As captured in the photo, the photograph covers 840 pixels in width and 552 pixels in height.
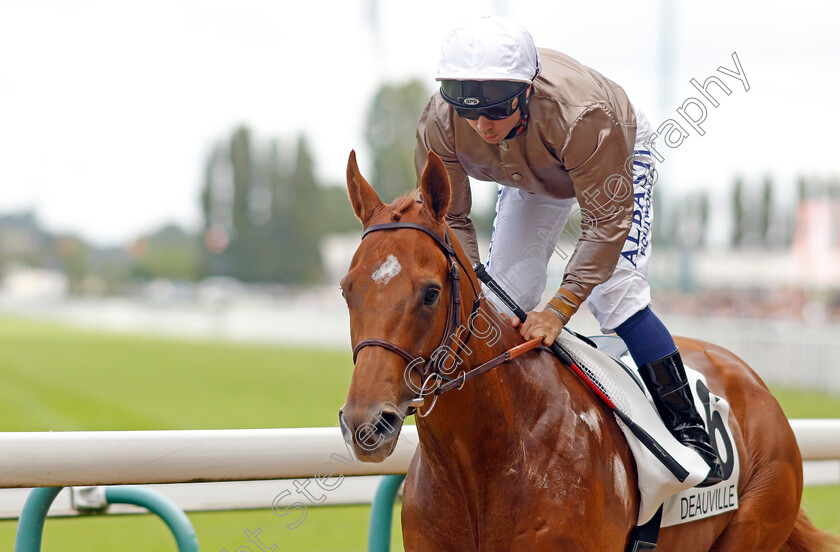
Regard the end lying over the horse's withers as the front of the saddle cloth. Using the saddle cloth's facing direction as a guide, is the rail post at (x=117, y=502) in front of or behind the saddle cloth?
in front

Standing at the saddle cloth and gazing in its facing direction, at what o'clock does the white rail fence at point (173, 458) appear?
The white rail fence is roughly at 1 o'clock from the saddle cloth.

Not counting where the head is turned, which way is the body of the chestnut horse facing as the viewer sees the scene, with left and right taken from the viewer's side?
facing the viewer and to the left of the viewer

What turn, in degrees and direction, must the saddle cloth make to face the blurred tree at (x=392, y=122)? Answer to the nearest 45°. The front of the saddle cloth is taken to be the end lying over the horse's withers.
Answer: approximately 135° to its right

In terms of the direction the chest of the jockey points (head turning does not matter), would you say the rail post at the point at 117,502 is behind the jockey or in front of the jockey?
in front

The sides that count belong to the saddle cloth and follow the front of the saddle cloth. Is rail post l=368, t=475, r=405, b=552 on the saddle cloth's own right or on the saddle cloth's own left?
on the saddle cloth's own right

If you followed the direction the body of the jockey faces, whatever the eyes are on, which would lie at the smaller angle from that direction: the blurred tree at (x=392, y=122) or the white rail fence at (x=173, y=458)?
the white rail fence

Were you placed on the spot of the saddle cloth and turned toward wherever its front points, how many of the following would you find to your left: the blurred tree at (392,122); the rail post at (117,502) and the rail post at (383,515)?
0

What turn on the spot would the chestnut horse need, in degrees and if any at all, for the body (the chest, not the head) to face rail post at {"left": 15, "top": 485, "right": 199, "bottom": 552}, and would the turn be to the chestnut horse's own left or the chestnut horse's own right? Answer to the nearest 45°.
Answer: approximately 45° to the chestnut horse's own right

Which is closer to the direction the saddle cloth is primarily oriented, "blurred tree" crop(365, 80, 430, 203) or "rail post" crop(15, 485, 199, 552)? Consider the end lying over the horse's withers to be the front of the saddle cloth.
the rail post
